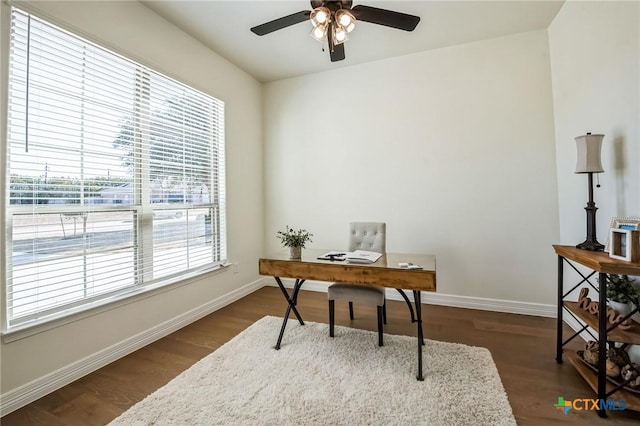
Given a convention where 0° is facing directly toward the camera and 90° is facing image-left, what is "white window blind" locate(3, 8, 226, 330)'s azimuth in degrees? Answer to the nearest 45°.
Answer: approximately 315°

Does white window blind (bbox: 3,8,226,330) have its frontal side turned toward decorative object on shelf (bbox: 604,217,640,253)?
yes

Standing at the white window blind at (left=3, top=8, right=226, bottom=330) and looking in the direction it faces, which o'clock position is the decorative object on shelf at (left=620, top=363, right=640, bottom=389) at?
The decorative object on shelf is roughly at 12 o'clock from the white window blind.

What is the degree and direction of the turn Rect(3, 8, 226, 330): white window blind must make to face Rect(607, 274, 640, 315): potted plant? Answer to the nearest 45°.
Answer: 0° — it already faces it

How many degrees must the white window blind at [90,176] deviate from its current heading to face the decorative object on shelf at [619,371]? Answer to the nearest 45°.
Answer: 0° — it already faces it

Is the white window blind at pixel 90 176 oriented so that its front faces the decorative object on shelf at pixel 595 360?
yes

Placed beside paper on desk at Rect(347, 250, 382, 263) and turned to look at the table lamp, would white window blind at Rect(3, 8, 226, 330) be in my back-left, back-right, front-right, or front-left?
back-right

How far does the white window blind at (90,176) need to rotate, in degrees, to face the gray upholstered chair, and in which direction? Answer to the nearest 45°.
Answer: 0° — it already faces it

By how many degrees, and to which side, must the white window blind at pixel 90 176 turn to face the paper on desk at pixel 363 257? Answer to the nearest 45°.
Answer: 0° — it already faces it

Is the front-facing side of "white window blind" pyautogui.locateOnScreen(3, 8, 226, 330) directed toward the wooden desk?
yes
